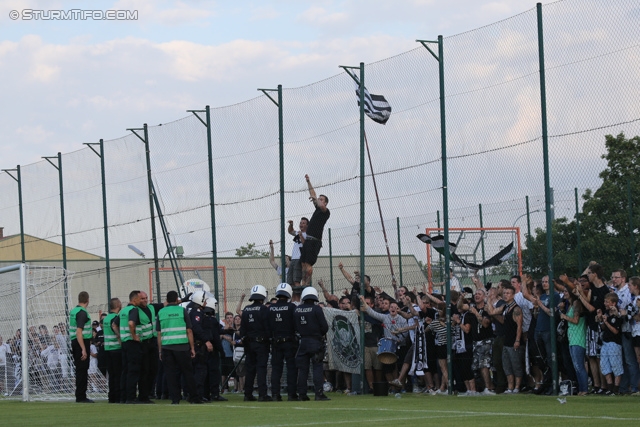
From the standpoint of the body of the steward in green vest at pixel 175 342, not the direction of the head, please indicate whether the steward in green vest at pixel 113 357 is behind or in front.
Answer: in front

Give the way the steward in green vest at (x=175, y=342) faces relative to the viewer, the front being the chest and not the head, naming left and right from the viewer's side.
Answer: facing away from the viewer

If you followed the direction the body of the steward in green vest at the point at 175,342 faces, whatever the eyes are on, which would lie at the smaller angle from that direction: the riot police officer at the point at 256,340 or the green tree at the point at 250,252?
the green tree

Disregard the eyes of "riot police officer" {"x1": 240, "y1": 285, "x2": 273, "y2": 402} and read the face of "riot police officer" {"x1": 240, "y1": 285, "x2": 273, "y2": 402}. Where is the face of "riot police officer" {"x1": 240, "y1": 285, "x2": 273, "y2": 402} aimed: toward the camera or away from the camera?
away from the camera

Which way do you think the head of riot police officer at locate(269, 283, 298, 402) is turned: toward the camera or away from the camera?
away from the camera

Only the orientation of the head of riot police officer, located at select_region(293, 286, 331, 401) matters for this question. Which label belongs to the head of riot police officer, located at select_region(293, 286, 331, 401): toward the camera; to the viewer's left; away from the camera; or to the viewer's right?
away from the camera

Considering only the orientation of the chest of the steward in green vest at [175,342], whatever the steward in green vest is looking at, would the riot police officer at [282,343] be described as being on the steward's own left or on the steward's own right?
on the steward's own right

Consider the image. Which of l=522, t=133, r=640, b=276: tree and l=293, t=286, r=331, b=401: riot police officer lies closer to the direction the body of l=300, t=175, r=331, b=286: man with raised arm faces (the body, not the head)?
the riot police officer
